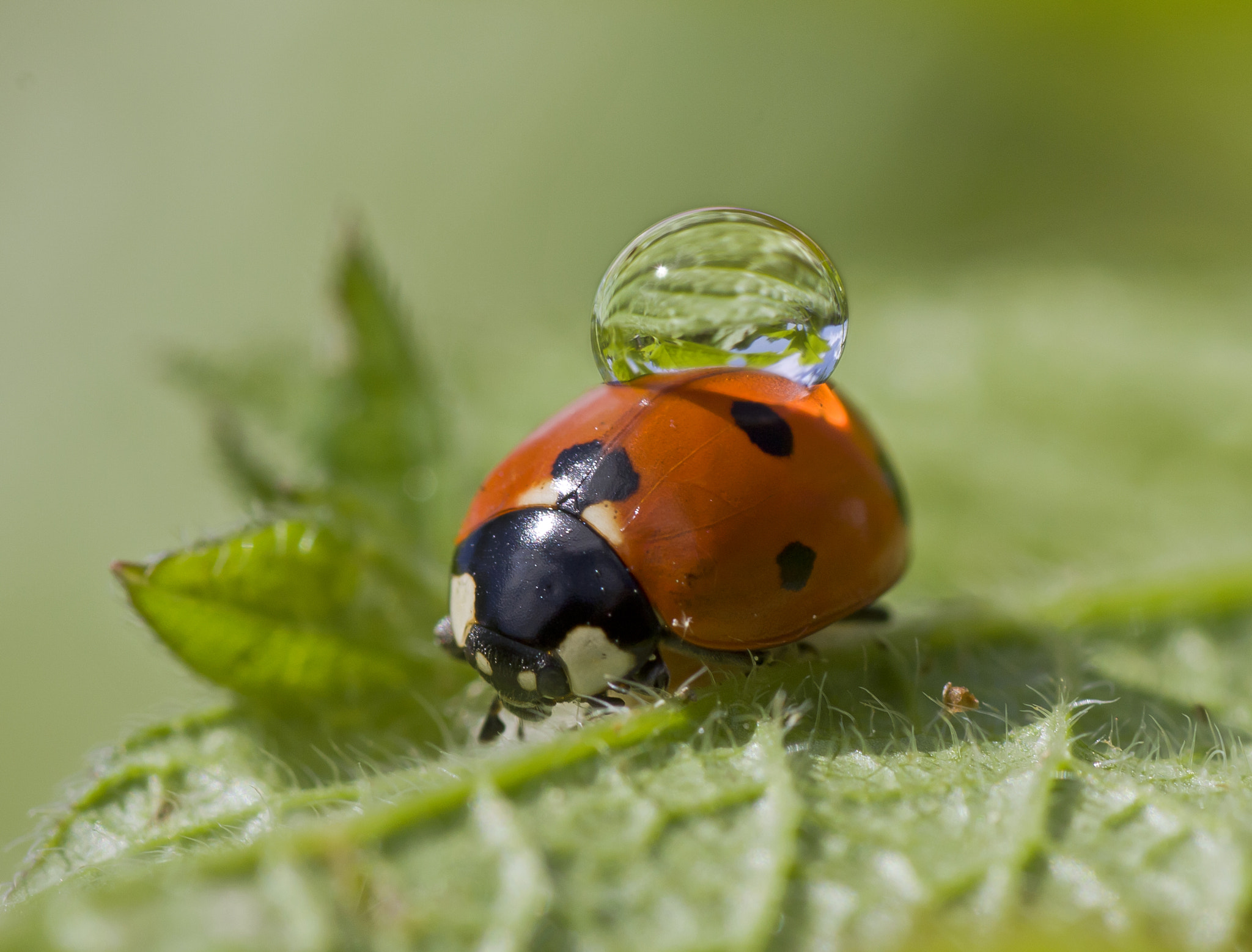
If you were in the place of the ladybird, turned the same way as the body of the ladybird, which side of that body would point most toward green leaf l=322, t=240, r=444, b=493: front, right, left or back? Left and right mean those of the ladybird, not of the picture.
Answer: right

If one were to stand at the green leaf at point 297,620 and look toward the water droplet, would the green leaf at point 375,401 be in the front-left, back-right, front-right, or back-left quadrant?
front-left

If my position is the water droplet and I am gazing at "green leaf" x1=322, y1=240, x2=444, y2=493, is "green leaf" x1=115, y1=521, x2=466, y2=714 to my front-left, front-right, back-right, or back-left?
front-left

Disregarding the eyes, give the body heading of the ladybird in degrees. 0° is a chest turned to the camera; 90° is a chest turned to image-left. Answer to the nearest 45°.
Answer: approximately 45°
